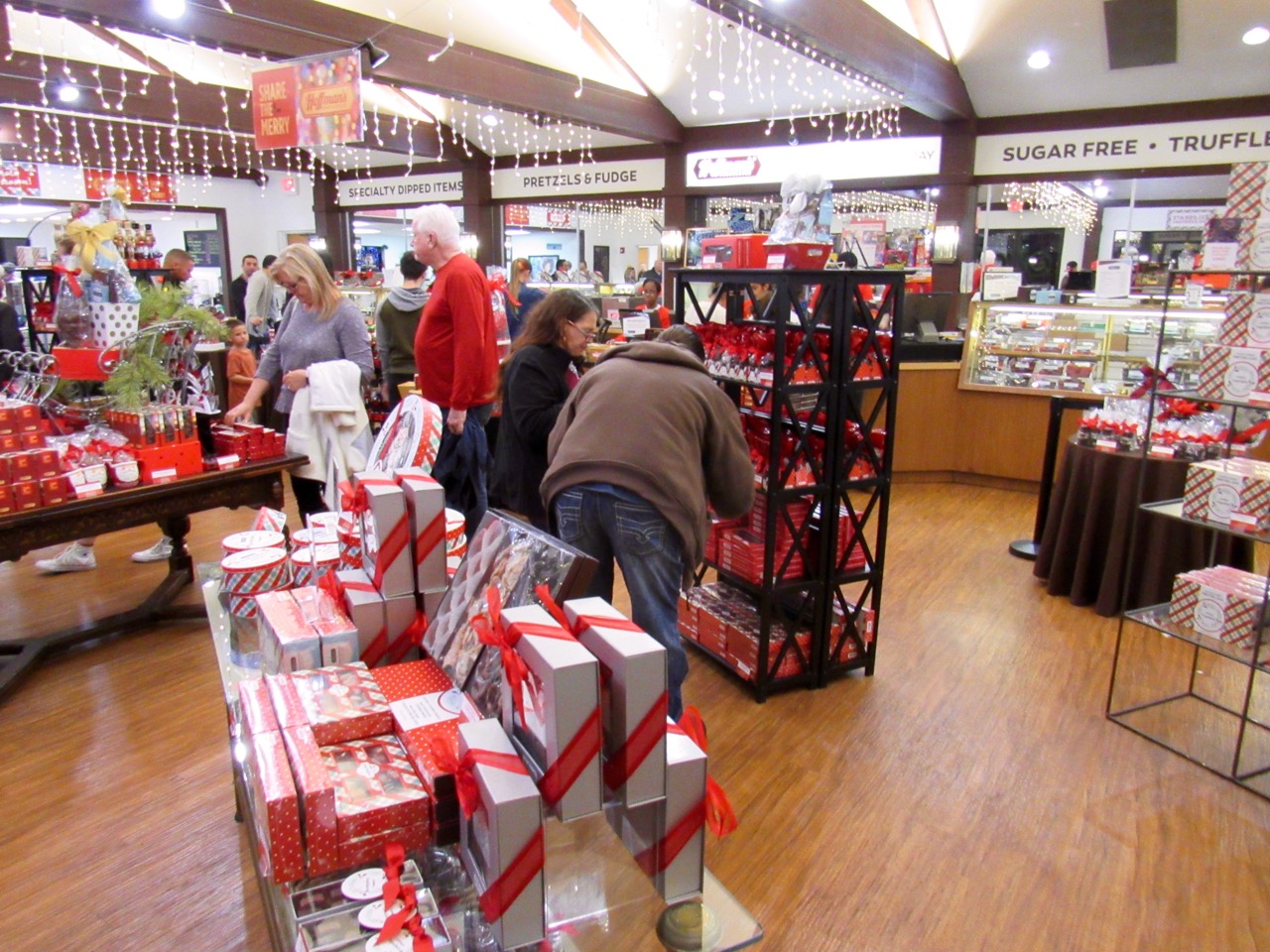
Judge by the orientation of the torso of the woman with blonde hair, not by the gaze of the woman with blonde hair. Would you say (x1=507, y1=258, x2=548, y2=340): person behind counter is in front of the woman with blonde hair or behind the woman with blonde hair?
behind

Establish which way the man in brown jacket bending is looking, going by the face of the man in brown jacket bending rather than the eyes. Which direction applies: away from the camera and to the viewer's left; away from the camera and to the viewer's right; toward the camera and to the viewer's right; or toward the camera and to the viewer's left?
away from the camera and to the viewer's right

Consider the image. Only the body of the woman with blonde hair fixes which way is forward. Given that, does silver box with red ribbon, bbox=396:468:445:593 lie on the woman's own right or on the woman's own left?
on the woman's own left

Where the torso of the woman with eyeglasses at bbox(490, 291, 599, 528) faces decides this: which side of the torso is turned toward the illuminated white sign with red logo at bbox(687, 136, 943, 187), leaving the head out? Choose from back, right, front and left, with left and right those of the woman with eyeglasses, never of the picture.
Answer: left

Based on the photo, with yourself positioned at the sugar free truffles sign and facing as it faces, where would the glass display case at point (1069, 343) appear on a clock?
The glass display case is roughly at 12 o'clock from the sugar free truffles sign.

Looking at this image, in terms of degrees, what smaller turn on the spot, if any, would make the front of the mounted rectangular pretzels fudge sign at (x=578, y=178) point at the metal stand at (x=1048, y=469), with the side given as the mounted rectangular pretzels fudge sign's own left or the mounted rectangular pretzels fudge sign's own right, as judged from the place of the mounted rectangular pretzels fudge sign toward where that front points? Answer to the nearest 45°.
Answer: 0° — it already faces it

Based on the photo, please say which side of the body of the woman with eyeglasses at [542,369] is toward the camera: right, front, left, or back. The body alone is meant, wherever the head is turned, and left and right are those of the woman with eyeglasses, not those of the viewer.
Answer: right

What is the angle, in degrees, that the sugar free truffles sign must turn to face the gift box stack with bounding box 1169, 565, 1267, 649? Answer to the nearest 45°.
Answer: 0° — it already faces it

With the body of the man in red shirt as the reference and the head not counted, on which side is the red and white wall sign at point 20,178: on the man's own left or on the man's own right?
on the man's own right

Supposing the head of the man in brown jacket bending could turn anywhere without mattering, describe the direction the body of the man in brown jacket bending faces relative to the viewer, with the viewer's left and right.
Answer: facing away from the viewer and to the right of the viewer

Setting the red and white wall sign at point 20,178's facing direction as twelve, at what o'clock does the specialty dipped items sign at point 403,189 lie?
the specialty dipped items sign at point 403,189 is roughly at 9 o'clock from the red and white wall sign at point 20,178.

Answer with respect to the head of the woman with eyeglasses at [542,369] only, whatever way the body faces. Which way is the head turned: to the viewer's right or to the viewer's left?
to the viewer's right
